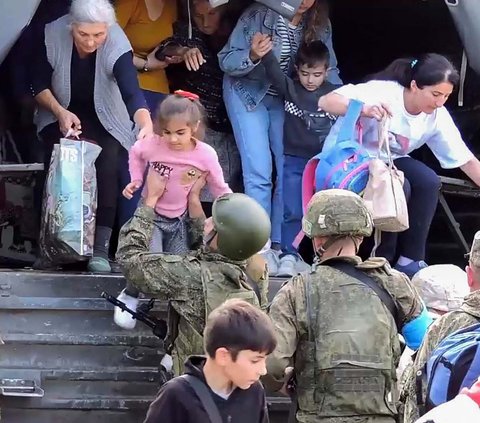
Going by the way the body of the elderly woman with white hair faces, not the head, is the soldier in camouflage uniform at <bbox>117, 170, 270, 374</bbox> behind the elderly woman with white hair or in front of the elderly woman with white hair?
in front

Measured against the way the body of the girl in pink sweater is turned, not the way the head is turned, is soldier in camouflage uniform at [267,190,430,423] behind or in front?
in front

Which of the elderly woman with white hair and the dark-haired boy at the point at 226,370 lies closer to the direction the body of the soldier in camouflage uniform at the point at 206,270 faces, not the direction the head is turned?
the elderly woman with white hair

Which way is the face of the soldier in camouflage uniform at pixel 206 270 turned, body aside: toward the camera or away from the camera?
away from the camera

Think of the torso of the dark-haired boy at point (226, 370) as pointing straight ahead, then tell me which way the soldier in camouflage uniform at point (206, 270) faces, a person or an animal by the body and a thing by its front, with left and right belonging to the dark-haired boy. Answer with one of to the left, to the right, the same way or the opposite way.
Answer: the opposite way

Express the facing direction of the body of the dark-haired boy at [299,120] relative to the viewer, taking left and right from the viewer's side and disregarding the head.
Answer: facing the viewer

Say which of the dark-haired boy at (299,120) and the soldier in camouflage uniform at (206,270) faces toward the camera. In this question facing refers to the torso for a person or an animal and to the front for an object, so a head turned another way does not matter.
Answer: the dark-haired boy

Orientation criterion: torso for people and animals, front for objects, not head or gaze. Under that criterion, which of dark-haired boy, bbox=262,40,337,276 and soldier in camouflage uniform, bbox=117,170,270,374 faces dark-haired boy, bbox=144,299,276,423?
dark-haired boy, bbox=262,40,337,276

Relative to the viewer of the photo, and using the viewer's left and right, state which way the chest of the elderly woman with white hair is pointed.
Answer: facing the viewer
